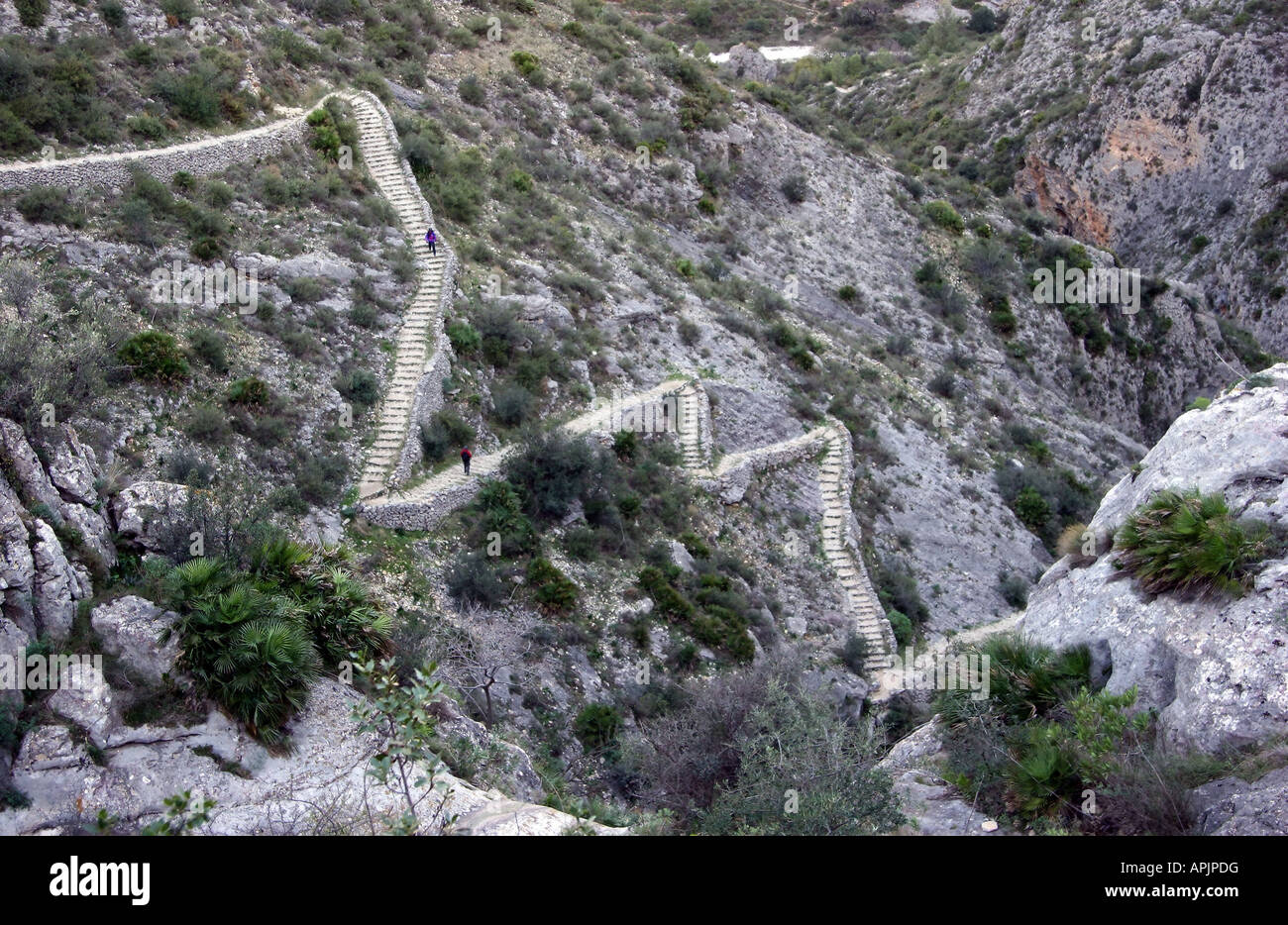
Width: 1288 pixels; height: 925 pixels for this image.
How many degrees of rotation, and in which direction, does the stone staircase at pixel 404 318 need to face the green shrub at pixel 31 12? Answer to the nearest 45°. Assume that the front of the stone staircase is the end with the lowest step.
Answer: approximately 135° to its right

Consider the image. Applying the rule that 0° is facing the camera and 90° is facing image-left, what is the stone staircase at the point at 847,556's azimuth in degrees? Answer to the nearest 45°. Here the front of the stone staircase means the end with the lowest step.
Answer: approximately 0°

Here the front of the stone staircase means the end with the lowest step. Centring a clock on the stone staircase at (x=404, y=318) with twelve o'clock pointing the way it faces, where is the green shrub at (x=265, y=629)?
The green shrub is roughly at 12 o'clock from the stone staircase.

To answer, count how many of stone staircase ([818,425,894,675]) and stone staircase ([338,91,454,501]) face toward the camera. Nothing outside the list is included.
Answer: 2

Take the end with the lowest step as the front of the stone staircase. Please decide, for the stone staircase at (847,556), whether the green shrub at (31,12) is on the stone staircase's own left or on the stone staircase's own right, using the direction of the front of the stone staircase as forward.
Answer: on the stone staircase's own right
